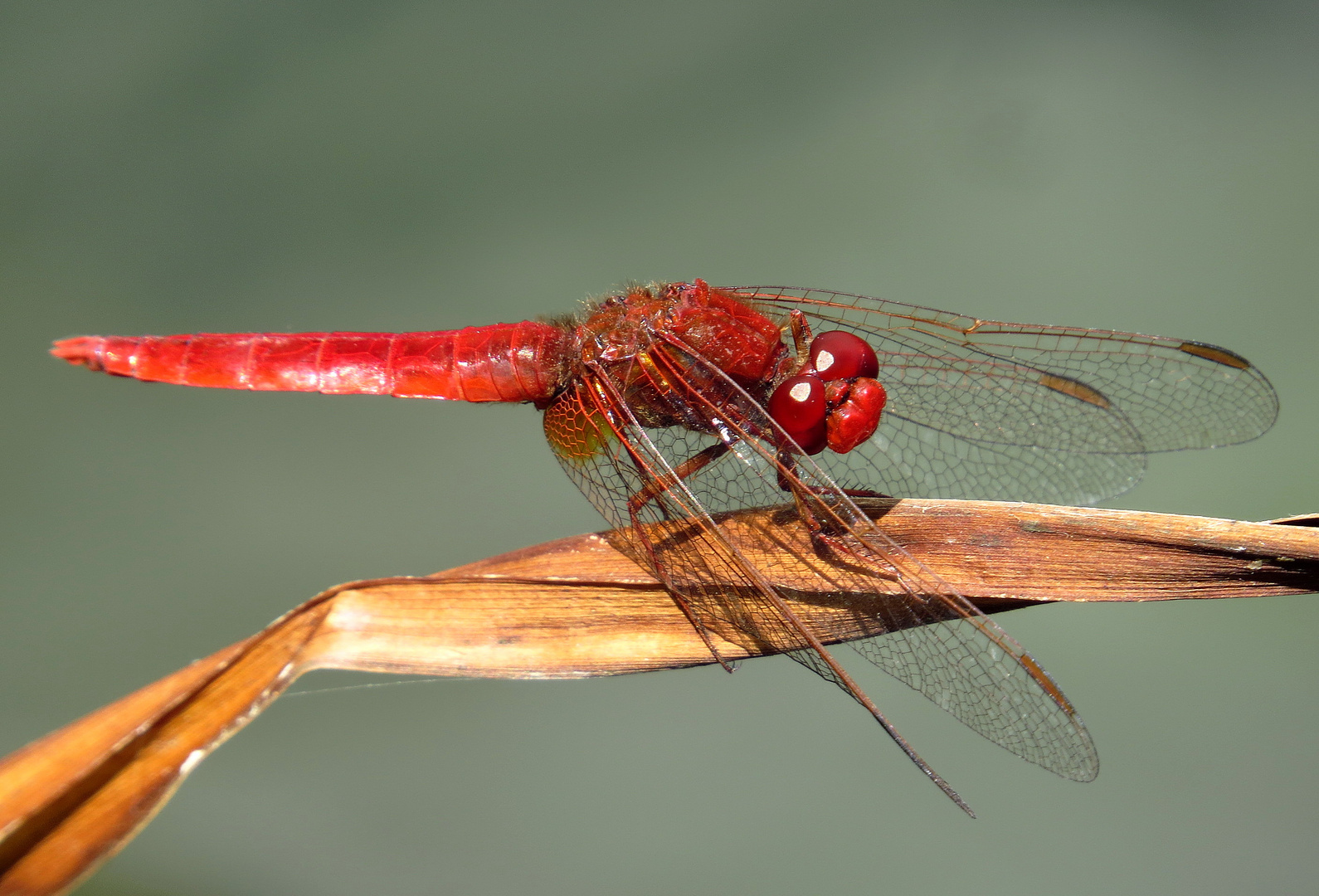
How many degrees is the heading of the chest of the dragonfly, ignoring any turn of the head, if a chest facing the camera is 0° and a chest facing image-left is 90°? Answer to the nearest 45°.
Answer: approximately 270°
